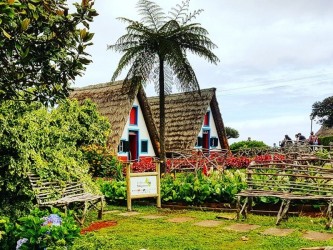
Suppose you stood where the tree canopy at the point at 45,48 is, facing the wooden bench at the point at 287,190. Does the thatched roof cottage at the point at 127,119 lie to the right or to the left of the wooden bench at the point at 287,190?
left

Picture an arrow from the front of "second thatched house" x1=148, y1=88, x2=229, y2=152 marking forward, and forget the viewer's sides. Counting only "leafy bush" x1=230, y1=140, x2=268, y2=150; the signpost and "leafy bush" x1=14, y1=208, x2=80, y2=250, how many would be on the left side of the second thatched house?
1

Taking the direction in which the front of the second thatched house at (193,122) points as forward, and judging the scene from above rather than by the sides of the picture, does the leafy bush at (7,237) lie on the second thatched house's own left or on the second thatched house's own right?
on the second thatched house's own right

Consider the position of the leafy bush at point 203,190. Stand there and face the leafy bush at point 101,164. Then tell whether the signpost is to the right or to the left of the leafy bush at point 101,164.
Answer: left

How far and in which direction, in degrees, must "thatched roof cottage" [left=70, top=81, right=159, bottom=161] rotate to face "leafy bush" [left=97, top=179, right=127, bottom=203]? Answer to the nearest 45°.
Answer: approximately 45° to its right

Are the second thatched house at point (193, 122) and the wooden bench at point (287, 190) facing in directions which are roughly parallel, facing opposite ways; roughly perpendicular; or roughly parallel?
roughly perpendicular

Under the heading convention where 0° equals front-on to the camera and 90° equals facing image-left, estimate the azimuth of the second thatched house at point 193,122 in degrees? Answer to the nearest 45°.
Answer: approximately 315°

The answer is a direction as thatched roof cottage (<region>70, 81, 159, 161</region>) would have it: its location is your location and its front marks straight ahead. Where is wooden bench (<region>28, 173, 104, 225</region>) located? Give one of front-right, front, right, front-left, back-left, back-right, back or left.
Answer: front-right

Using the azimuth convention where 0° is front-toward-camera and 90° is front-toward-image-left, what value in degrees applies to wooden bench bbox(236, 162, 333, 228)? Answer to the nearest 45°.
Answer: approximately 45°

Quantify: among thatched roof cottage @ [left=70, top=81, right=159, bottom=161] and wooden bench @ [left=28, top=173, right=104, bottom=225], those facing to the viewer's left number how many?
0

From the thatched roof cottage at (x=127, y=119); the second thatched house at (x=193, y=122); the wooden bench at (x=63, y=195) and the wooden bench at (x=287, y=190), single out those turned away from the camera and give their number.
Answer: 0

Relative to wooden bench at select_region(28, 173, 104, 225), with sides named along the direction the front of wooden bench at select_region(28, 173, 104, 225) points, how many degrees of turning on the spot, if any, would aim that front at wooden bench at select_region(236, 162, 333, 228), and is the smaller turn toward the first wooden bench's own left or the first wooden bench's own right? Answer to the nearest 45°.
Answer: approximately 45° to the first wooden bench's own left

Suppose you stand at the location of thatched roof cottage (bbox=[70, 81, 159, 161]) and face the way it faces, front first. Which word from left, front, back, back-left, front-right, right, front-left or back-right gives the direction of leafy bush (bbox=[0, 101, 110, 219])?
front-right

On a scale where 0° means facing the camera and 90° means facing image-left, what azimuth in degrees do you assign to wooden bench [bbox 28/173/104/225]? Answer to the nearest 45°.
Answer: approximately 315°
